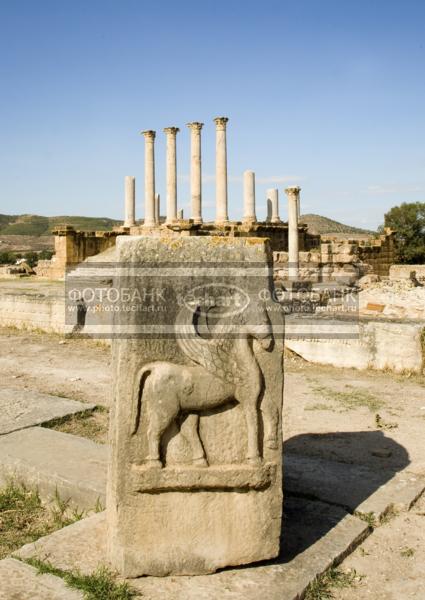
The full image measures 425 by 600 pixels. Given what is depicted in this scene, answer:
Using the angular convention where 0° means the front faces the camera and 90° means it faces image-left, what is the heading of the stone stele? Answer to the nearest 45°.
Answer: approximately 0°

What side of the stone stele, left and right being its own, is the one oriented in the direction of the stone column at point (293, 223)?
back

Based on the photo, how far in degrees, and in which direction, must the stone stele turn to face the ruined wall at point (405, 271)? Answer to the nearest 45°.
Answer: approximately 180°

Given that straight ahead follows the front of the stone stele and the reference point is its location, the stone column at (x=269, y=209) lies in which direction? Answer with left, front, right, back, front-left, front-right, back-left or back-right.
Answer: back

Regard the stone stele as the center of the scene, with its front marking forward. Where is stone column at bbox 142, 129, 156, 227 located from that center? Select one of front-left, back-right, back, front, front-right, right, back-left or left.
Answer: back

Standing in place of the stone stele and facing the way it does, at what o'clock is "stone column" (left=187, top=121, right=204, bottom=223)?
The stone column is roughly at 6 o'clock from the stone stele.

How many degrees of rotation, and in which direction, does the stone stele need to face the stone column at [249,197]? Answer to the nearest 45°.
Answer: approximately 180°

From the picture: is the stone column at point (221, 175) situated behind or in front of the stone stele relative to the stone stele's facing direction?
behind

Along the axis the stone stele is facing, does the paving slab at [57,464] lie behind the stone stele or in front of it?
behind

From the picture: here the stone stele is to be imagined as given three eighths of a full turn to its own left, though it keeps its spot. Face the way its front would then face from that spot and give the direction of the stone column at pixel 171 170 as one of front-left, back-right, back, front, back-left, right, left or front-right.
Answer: front-left
